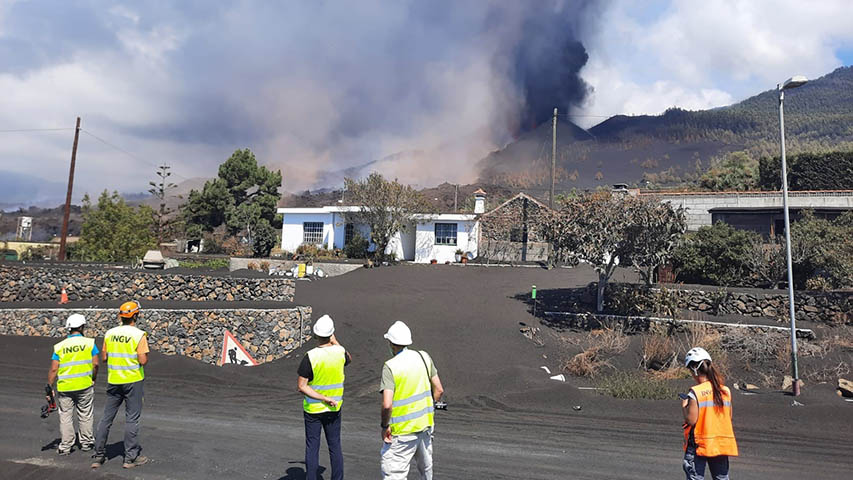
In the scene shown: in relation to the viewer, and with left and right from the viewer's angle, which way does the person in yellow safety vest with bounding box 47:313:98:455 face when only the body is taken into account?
facing away from the viewer

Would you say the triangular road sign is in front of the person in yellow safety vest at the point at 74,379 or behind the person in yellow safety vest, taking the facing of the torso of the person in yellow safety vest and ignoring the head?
in front

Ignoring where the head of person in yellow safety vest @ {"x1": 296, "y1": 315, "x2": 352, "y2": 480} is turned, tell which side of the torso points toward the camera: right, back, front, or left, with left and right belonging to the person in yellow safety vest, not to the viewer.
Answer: back

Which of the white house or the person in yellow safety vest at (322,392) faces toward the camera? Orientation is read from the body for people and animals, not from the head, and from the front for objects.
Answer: the white house

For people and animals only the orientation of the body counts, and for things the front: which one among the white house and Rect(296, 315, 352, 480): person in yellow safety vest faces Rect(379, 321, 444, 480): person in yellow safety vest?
the white house

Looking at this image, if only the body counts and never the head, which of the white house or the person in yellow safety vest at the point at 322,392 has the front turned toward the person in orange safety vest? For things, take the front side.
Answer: the white house

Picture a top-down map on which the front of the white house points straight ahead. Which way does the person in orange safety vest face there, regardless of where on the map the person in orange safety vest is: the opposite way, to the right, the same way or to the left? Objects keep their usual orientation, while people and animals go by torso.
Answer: the opposite way

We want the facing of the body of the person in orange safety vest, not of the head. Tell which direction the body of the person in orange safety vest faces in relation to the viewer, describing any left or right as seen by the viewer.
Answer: facing away from the viewer and to the left of the viewer

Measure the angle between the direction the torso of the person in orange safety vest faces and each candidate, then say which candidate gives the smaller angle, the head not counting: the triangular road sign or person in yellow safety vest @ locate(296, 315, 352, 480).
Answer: the triangular road sign

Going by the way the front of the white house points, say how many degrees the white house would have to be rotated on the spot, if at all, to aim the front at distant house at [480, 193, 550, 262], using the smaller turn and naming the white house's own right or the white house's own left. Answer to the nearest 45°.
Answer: approximately 90° to the white house's own left

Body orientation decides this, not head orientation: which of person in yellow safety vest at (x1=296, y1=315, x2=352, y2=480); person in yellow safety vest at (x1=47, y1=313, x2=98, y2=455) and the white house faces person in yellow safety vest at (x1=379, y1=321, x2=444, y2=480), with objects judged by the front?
the white house

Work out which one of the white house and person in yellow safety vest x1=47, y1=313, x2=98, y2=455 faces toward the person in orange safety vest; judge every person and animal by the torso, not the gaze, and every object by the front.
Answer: the white house

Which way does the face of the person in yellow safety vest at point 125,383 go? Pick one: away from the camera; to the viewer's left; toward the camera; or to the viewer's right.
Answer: away from the camera

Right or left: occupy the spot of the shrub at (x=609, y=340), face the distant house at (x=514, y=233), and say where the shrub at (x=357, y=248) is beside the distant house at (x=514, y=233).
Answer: left

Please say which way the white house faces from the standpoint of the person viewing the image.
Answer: facing the viewer

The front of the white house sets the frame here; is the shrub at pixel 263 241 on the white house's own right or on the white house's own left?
on the white house's own right

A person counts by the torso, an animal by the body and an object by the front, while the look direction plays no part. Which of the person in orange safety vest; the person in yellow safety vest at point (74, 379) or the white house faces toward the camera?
the white house
